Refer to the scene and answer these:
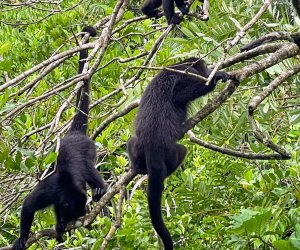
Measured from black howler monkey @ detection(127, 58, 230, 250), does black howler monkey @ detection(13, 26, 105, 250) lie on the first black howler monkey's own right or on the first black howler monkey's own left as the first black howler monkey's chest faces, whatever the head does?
on the first black howler monkey's own left

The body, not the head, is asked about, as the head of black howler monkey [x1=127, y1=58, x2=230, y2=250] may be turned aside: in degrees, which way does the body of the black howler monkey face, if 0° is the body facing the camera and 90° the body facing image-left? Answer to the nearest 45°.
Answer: approximately 225°
